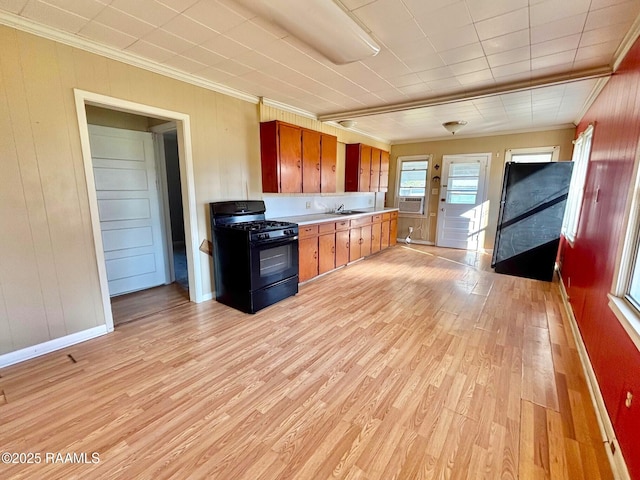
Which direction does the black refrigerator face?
to the viewer's left

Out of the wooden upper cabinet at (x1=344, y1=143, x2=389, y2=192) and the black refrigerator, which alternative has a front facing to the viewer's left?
the black refrigerator

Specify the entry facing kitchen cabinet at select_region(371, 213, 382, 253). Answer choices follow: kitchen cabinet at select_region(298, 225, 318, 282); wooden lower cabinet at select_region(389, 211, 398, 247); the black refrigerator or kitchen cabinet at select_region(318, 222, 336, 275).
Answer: the black refrigerator

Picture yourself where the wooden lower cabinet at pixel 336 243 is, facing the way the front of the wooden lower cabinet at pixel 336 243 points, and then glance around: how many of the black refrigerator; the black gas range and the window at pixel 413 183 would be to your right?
1

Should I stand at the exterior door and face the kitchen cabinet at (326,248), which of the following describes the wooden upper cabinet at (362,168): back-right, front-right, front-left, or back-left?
front-right

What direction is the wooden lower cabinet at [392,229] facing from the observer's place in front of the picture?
facing to the right of the viewer

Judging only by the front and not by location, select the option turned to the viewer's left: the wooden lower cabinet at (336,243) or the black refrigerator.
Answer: the black refrigerator

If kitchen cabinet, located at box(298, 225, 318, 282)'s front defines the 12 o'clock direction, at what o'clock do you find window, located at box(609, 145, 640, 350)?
The window is roughly at 12 o'clock from the kitchen cabinet.

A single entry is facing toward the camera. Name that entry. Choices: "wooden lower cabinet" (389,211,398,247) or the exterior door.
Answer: the exterior door

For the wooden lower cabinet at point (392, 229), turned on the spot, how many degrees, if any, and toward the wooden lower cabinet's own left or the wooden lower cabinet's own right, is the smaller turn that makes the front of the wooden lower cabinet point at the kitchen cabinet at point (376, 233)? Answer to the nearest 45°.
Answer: approximately 90° to the wooden lower cabinet's own right

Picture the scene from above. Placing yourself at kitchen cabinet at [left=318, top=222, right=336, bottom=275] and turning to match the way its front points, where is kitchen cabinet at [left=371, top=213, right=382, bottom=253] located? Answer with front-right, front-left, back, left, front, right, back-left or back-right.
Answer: left

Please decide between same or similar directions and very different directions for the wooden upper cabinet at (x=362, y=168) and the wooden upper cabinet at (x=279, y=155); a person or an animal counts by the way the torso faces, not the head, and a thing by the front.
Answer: same or similar directions

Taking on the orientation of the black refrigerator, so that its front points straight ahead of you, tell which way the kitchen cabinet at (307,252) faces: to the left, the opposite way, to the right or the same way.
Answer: the opposite way

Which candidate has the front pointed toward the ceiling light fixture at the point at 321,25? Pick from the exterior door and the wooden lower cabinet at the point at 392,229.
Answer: the exterior door

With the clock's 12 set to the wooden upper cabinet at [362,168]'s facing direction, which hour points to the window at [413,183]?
The window is roughly at 9 o'clock from the wooden upper cabinet.

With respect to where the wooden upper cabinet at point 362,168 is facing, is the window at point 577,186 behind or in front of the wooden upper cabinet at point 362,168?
in front

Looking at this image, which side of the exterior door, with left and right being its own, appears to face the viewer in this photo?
front

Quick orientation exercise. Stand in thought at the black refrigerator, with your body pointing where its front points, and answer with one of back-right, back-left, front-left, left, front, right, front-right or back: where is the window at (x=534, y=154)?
right

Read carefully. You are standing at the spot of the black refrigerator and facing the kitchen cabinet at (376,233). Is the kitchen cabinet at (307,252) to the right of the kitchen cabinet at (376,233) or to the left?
left
